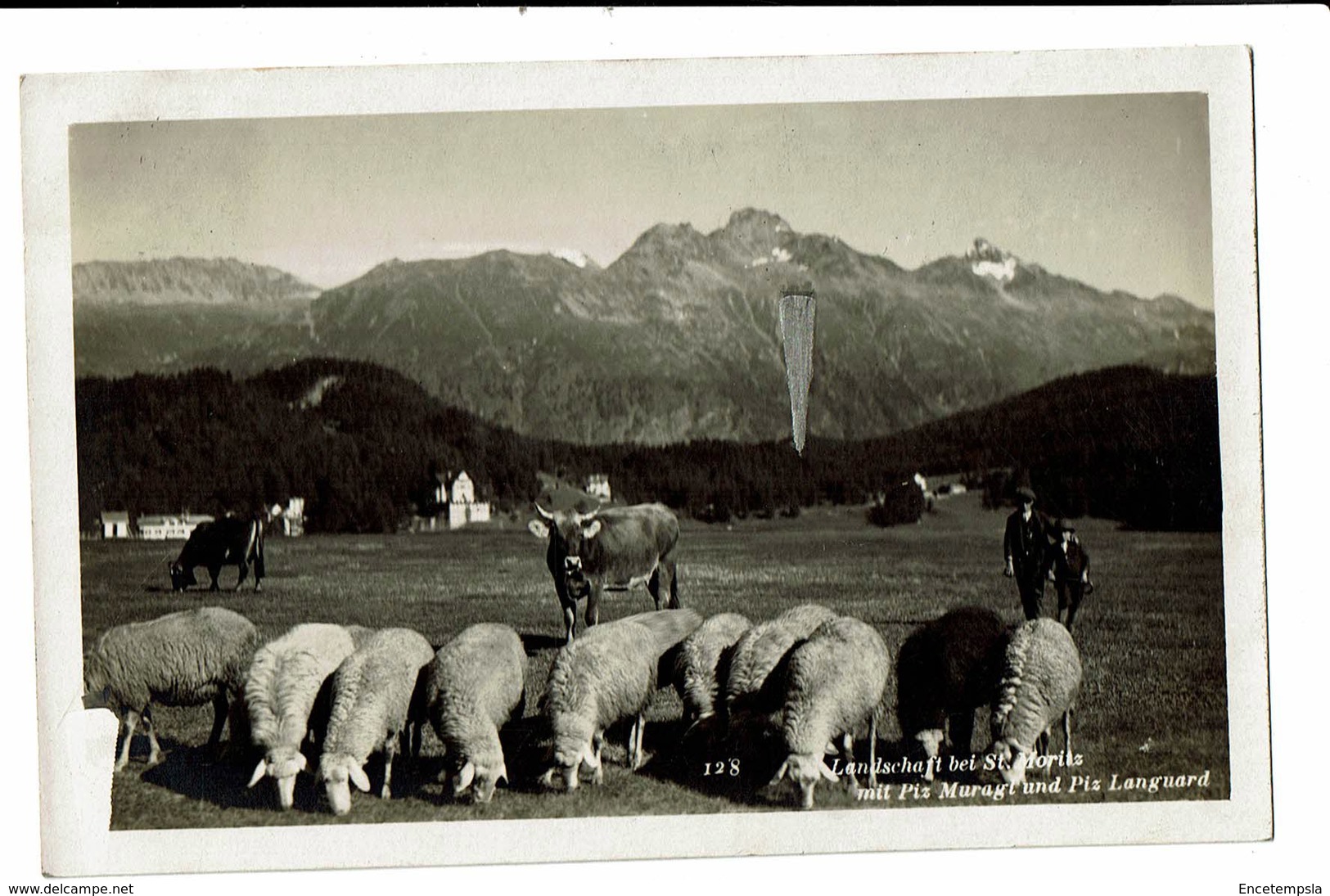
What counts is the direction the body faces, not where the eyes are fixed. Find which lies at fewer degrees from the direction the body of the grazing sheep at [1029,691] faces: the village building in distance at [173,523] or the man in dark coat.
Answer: the village building in distance

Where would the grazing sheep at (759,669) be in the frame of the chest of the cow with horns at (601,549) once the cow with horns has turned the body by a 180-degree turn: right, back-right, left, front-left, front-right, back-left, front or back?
right

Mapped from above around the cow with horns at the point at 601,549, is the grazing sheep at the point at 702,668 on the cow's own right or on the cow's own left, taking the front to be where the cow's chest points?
on the cow's own left

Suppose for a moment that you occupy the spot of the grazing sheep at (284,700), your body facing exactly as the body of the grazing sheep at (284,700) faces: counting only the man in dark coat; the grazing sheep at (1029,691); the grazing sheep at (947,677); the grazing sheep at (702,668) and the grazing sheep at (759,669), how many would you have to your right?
0

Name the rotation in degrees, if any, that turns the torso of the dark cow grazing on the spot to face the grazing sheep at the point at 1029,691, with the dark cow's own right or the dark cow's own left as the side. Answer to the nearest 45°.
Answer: approximately 135° to the dark cow's own left

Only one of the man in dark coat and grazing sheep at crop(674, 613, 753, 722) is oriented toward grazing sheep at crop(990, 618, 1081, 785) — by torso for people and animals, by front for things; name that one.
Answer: the man in dark coat

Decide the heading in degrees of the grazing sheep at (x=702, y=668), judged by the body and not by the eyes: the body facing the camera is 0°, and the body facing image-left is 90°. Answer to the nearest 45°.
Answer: approximately 45°

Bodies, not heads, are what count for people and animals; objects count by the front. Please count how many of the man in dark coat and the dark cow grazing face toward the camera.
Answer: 1

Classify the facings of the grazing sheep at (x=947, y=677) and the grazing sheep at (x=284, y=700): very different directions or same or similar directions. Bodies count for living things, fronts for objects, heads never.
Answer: same or similar directions

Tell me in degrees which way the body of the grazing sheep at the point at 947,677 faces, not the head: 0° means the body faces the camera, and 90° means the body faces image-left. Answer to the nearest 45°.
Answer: approximately 45°

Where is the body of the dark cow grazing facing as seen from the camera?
to the viewer's left

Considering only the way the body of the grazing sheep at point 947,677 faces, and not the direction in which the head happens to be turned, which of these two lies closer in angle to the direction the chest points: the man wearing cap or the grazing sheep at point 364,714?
the grazing sheep
